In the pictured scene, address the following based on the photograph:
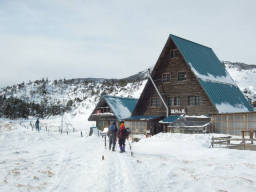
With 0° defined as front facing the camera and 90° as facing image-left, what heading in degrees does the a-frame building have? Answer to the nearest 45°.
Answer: approximately 45°
